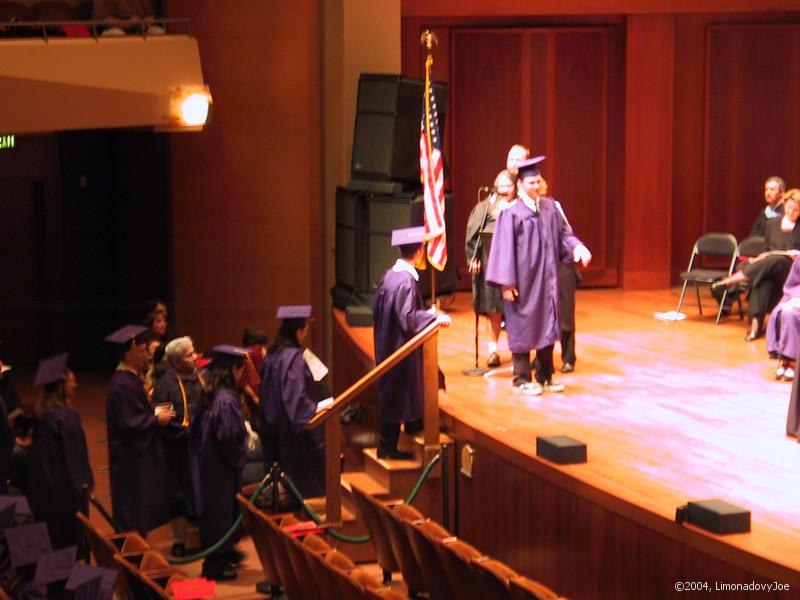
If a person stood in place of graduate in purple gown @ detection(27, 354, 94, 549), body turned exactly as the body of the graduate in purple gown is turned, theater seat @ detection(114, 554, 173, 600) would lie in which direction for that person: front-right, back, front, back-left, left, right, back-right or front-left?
right

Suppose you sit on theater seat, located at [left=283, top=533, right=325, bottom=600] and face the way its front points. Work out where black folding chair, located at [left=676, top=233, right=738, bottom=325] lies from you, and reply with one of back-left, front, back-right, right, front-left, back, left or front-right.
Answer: front-left

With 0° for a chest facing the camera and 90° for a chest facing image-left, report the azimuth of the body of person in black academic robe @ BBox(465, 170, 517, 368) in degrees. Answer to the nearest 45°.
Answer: approximately 45°

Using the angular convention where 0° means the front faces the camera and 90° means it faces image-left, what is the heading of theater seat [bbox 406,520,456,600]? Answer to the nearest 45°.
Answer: approximately 225°

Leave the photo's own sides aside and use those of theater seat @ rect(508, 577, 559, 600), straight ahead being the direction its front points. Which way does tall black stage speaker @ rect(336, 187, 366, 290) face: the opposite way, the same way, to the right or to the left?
the opposite way

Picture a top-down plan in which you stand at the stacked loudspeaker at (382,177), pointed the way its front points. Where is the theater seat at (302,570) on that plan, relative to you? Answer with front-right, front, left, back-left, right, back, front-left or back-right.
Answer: front-left

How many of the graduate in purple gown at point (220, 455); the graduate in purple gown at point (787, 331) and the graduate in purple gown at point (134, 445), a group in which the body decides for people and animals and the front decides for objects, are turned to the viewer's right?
2

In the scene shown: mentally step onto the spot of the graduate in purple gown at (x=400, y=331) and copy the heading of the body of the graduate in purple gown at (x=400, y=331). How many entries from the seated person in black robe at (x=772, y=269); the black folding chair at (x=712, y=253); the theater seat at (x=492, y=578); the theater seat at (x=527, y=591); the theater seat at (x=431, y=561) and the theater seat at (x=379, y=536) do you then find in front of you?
2

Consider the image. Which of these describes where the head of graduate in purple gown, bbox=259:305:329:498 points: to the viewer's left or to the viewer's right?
to the viewer's right

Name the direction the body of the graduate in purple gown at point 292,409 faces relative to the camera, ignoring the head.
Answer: to the viewer's right

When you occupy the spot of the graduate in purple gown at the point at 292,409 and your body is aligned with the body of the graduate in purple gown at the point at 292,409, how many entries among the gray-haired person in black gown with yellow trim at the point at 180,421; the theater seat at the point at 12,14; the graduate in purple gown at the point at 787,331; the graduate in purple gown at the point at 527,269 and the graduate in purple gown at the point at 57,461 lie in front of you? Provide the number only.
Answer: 2

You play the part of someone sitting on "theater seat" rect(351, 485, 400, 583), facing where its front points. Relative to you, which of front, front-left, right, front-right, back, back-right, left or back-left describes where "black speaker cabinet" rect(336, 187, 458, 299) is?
front-left

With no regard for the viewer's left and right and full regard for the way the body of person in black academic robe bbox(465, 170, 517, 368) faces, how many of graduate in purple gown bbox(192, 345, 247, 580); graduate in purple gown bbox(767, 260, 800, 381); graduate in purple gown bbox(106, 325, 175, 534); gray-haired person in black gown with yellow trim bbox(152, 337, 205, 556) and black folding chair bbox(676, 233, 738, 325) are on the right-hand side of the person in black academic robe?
3
